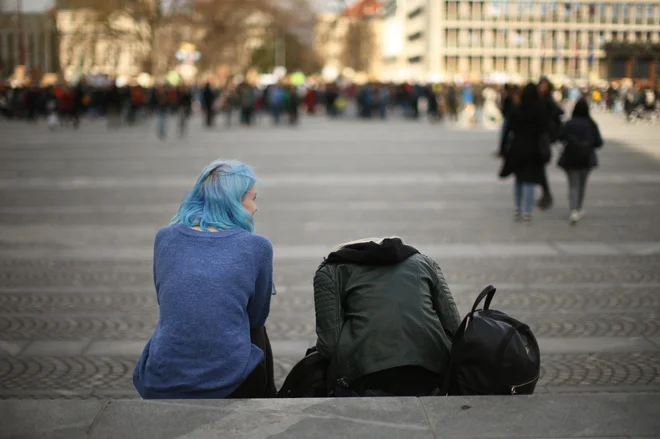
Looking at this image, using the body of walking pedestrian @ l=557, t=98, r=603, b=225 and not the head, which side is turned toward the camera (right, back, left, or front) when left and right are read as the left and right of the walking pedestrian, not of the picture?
back

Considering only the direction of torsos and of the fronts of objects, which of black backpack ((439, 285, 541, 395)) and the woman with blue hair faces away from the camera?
the woman with blue hair

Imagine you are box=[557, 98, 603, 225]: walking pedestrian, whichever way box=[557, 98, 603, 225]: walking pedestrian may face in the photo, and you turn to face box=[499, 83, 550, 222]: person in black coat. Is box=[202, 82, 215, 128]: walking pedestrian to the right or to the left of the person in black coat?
right

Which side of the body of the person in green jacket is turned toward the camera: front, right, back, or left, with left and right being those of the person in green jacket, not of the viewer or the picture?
back

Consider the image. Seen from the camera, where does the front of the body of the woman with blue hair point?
away from the camera

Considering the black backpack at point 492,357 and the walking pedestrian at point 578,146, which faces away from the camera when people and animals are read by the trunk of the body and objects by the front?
the walking pedestrian

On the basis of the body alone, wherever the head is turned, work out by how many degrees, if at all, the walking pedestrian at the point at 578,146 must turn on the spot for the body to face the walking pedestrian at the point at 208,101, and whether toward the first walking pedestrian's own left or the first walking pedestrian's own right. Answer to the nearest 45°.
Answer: approximately 45° to the first walking pedestrian's own left

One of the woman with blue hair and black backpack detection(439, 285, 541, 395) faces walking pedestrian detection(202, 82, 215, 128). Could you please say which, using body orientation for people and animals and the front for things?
the woman with blue hair

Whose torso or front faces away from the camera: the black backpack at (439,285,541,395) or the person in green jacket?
the person in green jacket

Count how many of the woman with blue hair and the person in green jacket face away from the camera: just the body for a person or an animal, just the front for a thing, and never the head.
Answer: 2

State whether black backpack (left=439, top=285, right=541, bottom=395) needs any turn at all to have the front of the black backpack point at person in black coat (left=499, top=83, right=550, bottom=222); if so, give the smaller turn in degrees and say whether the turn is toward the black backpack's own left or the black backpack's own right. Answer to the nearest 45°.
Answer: approximately 135° to the black backpack's own left

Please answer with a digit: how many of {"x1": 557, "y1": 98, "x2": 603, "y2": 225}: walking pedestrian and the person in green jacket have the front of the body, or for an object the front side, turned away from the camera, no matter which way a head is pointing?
2

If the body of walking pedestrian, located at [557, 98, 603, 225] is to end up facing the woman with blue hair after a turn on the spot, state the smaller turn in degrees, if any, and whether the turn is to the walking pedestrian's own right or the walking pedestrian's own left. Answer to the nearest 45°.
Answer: approximately 180°

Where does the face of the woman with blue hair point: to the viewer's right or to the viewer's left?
to the viewer's right

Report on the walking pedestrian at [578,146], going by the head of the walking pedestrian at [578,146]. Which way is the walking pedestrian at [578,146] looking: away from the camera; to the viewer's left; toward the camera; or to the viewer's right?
away from the camera
